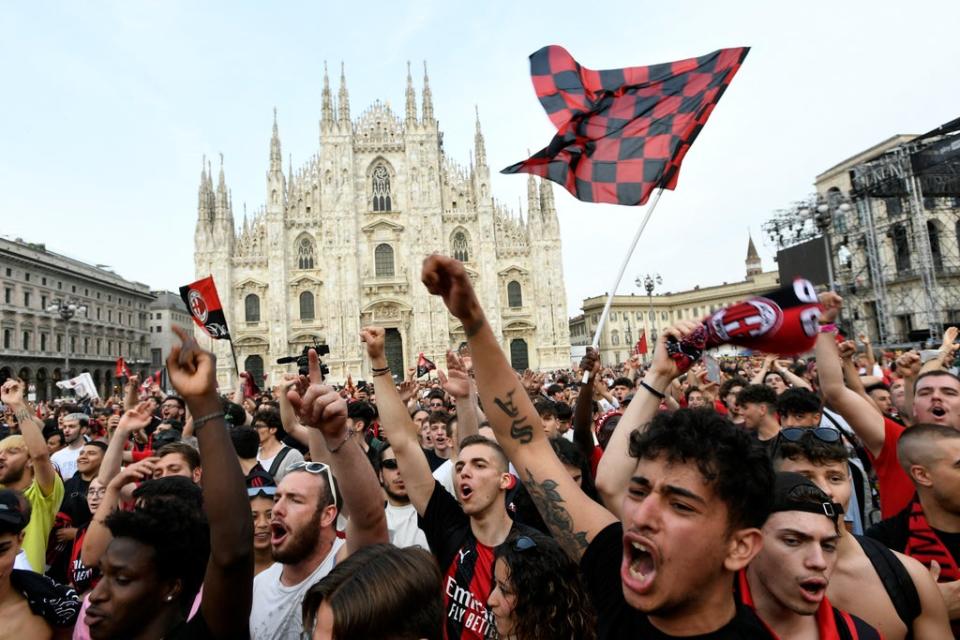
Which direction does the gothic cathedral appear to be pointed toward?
toward the camera

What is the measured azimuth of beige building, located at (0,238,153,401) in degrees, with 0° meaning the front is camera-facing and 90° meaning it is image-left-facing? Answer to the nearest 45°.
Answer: approximately 315°

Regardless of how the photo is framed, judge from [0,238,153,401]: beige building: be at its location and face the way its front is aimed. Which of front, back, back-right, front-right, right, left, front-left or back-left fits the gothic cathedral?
front

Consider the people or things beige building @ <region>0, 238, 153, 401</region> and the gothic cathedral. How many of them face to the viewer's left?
0

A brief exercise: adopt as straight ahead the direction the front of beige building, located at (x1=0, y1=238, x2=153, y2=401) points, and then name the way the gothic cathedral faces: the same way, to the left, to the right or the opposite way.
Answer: to the right

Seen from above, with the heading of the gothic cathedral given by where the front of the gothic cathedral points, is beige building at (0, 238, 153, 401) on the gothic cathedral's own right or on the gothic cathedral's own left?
on the gothic cathedral's own right

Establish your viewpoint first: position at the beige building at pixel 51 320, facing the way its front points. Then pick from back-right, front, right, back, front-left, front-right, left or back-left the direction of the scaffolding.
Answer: front

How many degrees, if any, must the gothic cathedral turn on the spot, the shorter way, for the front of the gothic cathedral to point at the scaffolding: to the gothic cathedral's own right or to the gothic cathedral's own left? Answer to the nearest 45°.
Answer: approximately 45° to the gothic cathedral's own left
